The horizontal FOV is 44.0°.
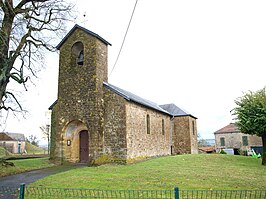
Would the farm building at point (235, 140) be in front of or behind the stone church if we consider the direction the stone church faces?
behind

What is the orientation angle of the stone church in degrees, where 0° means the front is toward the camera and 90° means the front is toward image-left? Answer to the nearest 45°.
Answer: approximately 45°

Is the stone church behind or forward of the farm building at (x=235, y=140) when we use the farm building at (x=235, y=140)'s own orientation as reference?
forward

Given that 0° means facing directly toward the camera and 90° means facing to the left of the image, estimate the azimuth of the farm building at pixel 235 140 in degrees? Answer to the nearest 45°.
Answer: approximately 0°

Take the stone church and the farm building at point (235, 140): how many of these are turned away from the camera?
0
